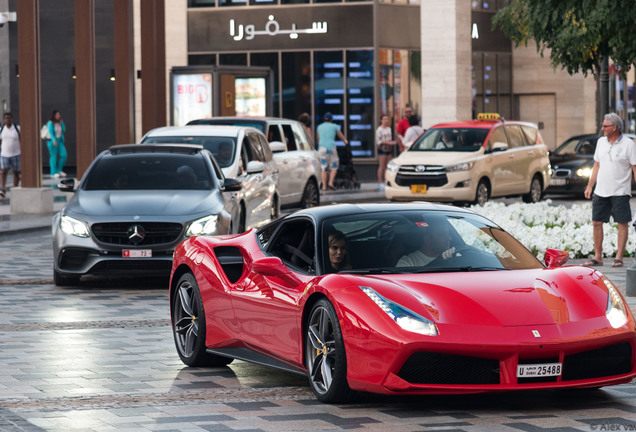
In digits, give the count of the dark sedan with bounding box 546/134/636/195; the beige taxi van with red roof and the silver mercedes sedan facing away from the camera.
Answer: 0

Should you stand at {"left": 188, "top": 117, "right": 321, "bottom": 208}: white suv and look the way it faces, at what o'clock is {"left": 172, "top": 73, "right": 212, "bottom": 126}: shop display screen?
The shop display screen is roughly at 4 o'clock from the white suv.

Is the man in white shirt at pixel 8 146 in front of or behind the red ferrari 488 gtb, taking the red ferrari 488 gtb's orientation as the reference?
behind

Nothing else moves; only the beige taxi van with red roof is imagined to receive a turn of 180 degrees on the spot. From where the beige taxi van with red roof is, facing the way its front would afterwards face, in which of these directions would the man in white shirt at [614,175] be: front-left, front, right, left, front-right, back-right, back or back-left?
back-right

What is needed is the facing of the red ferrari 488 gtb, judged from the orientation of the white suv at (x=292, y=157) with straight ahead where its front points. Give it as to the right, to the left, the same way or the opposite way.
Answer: to the left

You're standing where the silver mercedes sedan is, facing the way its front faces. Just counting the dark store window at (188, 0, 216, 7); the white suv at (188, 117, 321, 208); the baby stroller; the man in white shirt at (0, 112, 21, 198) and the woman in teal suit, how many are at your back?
5

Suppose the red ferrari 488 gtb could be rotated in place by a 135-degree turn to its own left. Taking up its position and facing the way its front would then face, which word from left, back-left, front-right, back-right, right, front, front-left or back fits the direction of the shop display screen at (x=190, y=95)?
front

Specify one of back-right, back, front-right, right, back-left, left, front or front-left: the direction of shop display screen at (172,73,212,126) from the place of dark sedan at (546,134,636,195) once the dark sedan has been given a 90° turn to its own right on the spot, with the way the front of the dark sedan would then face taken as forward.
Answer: front-left

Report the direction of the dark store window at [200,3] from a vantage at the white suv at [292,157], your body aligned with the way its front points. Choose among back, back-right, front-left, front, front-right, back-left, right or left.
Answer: back-right

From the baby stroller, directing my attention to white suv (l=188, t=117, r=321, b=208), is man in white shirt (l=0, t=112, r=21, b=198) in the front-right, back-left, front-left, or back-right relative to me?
front-right

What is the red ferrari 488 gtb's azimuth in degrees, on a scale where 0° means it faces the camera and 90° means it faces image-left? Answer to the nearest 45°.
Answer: approximately 315°

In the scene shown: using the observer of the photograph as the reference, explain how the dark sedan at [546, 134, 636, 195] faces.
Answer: facing the viewer and to the left of the viewer

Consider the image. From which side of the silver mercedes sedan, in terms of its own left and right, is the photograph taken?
front
